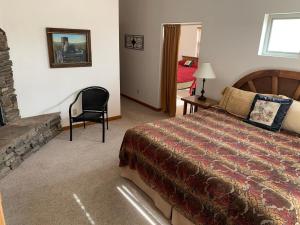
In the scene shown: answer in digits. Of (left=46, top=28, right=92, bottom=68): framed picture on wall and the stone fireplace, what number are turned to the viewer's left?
0

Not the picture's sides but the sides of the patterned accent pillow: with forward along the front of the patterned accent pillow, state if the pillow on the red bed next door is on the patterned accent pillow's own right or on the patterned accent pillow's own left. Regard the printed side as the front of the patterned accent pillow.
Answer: on the patterned accent pillow's own right

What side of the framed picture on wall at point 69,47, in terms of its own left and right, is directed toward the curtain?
left

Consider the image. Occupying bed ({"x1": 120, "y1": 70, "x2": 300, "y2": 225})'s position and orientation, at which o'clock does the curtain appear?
The curtain is roughly at 4 o'clock from the bed.

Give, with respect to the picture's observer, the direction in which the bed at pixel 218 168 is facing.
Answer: facing the viewer and to the left of the viewer

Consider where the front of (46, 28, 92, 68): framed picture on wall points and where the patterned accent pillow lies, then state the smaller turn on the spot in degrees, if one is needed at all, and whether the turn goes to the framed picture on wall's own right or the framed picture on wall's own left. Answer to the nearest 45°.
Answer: approximately 45° to the framed picture on wall's own left

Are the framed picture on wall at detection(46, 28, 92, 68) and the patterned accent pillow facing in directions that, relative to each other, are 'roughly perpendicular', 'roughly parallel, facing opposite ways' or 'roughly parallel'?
roughly perpendicular

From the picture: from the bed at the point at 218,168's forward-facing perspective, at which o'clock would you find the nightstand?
The nightstand is roughly at 4 o'clock from the bed.

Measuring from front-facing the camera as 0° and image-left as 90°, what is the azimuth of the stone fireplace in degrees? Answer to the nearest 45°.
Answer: approximately 315°

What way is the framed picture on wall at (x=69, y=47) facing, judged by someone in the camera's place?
facing the viewer

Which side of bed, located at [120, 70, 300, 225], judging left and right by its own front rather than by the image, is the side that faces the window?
back

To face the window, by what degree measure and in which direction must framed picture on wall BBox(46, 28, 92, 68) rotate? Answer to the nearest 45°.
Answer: approximately 45° to its left
